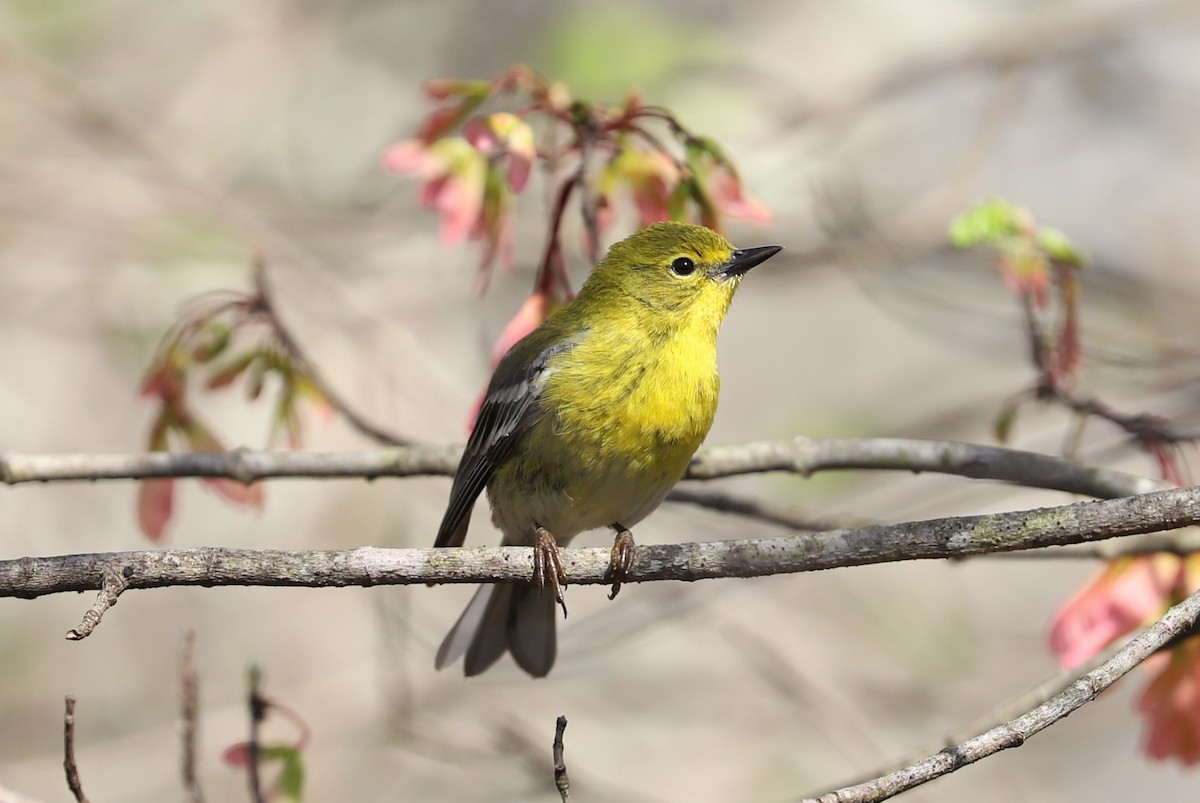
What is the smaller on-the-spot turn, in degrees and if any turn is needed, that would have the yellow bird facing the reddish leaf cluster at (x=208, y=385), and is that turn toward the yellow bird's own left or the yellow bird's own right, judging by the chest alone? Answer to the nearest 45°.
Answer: approximately 135° to the yellow bird's own right

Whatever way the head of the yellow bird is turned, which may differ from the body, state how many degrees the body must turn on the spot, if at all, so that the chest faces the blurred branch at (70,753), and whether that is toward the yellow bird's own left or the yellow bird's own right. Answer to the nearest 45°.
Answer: approximately 90° to the yellow bird's own right

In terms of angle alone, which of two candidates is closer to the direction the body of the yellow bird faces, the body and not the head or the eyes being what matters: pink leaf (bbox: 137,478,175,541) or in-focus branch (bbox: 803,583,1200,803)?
the in-focus branch

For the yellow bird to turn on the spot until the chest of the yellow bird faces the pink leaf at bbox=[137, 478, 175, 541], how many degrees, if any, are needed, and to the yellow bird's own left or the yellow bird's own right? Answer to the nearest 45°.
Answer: approximately 135° to the yellow bird's own right

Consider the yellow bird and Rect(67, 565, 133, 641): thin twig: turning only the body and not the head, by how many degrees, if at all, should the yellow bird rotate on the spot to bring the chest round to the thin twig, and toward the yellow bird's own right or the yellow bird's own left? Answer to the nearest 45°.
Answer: approximately 90° to the yellow bird's own right

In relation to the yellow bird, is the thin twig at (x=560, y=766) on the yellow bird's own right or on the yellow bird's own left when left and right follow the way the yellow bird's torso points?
on the yellow bird's own right

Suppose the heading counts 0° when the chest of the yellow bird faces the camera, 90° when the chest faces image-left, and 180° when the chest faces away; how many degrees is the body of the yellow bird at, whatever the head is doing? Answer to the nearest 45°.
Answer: approximately 315°
